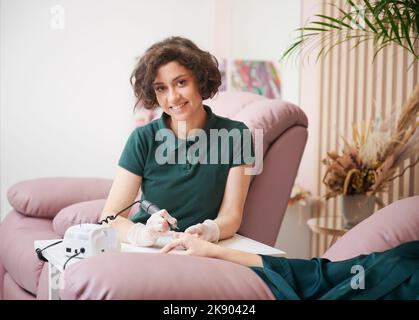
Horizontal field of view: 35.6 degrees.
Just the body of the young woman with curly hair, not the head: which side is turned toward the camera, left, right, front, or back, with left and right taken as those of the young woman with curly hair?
front

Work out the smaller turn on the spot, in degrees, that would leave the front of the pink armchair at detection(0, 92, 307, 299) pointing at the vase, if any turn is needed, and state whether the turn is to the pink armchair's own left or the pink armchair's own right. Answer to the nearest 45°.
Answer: approximately 135° to the pink armchair's own left

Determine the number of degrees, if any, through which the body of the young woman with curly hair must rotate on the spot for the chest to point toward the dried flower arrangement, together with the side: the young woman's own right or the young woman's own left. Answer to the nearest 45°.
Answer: approximately 135° to the young woman's own left

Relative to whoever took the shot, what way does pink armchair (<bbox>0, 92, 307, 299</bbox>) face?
facing the viewer and to the left of the viewer

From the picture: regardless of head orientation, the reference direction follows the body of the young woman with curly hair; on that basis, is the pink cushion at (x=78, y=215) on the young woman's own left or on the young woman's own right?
on the young woman's own right

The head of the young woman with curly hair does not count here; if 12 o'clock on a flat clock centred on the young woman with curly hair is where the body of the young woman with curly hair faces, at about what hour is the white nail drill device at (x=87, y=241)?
The white nail drill device is roughly at 1 o'clock from the young woman with curly hair.
